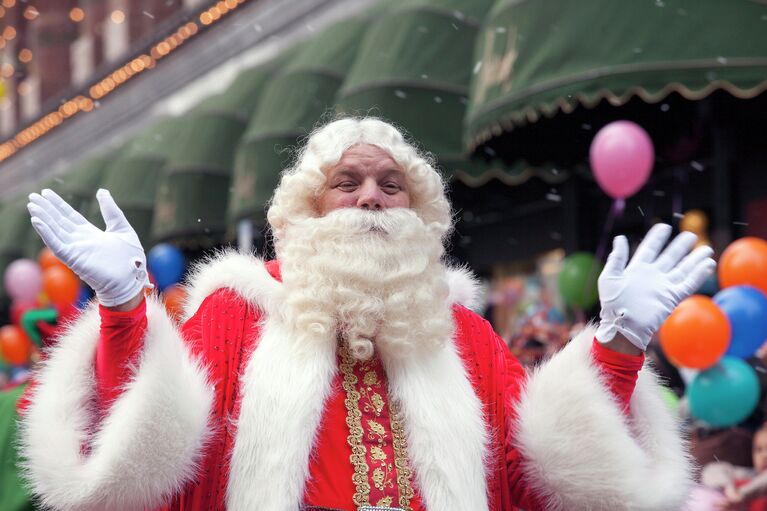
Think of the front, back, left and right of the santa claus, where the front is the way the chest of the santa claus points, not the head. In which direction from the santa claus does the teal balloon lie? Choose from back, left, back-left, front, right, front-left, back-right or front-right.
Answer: back-left

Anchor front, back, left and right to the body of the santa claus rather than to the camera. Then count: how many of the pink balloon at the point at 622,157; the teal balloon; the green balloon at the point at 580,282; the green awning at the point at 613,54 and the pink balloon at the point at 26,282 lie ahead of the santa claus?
0

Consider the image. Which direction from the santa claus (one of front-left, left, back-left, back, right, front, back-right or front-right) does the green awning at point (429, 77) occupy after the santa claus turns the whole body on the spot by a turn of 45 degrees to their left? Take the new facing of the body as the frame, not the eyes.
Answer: back-left

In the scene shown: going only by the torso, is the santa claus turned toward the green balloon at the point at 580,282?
no

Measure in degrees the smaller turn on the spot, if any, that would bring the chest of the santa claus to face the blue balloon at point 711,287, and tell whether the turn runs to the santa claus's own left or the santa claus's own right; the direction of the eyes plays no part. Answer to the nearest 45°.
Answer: approximately 135° to the santa claus's own left

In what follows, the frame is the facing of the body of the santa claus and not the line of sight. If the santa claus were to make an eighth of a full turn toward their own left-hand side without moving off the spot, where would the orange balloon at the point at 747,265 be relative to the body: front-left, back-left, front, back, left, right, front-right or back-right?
left

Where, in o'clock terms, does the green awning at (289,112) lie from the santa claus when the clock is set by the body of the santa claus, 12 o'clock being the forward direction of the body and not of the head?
The green awning is roughly at 6 o'clock from the santa claus.

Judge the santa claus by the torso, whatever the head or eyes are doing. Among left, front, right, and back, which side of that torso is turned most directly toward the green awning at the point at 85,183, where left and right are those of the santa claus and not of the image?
back

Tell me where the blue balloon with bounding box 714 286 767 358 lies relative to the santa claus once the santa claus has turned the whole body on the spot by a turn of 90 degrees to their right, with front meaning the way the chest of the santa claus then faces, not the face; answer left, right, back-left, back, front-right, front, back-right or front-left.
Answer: back-right

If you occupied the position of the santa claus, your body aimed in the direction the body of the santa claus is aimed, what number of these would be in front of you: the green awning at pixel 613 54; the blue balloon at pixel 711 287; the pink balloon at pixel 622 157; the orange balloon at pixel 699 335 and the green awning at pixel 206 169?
0

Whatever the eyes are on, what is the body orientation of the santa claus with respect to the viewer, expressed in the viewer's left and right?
facing the viewer

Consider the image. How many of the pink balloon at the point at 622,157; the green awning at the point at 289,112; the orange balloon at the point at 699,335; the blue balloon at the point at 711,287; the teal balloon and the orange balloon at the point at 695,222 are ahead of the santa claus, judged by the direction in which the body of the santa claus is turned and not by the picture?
0

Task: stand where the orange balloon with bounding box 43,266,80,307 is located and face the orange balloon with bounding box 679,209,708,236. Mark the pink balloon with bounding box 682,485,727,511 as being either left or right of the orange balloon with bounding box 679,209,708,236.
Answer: right

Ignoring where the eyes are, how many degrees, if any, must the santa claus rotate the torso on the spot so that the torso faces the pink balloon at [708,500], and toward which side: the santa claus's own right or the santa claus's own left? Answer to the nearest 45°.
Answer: approximately 135° to the santa claus's own left

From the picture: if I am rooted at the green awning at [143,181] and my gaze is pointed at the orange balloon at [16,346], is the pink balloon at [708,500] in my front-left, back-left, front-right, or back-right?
front-left
